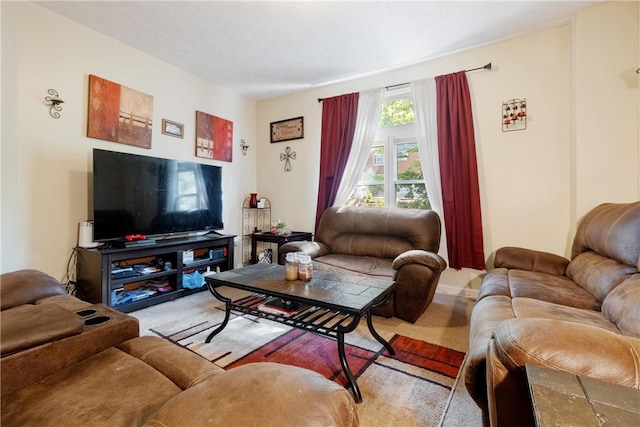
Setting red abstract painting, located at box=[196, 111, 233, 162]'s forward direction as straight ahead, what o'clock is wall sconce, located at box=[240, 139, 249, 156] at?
The wall sconce is roughly at 9 o'clock from the red abstract painting.

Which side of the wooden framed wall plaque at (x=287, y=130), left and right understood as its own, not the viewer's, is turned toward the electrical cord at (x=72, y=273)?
front

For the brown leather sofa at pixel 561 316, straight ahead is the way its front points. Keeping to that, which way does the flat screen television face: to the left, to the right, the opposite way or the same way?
the opposite way

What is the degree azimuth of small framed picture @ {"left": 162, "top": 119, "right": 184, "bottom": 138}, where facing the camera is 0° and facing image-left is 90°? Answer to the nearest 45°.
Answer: approximately 315°

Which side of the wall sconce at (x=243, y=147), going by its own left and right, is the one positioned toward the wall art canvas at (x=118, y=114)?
right

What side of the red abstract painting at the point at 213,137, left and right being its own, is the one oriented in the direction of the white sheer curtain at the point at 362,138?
front

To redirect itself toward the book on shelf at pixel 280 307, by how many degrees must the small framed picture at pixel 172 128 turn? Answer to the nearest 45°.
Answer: approximately 45° to its right

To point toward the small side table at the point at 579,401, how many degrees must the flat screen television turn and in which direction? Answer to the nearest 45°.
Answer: approximately 45° to its right

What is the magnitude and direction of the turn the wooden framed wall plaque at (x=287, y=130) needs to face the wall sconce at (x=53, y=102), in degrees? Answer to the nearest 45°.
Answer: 0° — it already faces it

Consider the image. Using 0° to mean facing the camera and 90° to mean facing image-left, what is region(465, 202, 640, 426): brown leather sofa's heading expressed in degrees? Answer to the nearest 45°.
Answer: approximately 90°

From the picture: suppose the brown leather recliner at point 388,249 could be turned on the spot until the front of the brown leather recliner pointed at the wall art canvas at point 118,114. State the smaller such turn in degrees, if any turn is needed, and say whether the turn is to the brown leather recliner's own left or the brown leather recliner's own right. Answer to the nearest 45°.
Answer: approximately 45° to the brown leather recliner's own right

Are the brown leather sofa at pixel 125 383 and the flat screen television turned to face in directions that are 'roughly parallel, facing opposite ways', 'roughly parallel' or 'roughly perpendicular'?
roughly perpendicular
